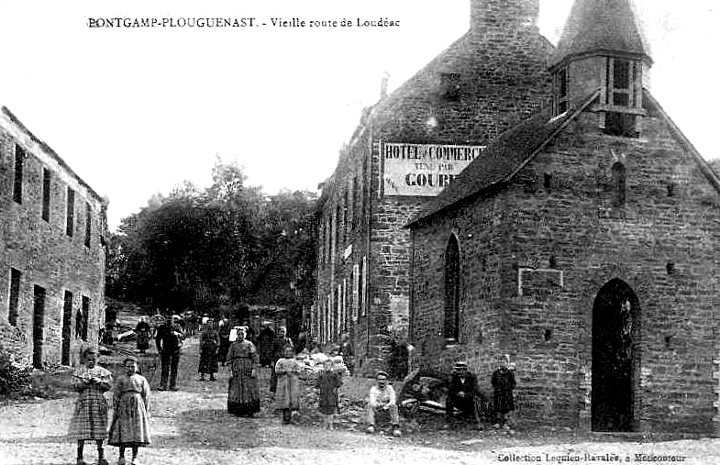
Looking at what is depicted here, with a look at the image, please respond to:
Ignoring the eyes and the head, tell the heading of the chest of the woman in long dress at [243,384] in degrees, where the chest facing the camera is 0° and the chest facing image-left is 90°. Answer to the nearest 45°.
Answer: approximately 0°

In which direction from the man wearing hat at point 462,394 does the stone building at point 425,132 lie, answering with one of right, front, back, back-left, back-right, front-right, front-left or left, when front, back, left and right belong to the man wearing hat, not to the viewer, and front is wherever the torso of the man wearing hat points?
back

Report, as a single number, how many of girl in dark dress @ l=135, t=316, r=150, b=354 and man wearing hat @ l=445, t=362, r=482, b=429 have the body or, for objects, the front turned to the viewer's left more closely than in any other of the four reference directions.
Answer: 0

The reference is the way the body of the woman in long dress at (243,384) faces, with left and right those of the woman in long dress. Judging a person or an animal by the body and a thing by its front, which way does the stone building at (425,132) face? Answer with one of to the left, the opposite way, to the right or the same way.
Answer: to the right

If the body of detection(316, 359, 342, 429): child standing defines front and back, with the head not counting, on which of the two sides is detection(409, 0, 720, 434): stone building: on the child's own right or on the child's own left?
on the child's own left

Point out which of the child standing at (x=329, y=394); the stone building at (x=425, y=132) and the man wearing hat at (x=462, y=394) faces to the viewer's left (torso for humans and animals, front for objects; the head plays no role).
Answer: the stone building
